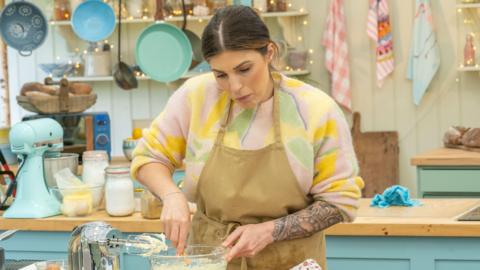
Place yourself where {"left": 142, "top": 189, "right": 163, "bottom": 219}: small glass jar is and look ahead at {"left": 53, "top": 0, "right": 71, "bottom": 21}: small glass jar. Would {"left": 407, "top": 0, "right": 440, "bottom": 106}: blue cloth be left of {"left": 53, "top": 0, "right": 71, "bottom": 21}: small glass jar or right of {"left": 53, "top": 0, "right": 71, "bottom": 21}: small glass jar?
right

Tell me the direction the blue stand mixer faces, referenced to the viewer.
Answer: facing away from the viewer and to the right of the viewer

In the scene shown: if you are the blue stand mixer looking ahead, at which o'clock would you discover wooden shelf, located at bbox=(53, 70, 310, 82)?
The wooden shelf is roughly at 11 o'clock from the blue stand mixer.

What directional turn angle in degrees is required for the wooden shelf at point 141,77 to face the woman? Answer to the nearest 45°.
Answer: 0° — it already faces them

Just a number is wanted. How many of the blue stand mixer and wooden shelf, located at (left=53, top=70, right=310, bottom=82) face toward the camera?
1

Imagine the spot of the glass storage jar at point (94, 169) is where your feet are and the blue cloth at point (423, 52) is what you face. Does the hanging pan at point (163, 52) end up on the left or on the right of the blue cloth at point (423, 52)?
left

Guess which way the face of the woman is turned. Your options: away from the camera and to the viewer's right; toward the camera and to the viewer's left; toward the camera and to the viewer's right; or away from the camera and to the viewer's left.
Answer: toward the camera and to the viewer's left
